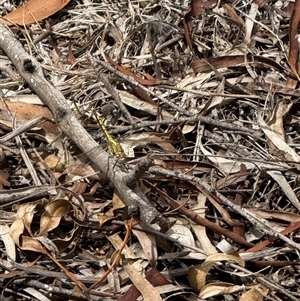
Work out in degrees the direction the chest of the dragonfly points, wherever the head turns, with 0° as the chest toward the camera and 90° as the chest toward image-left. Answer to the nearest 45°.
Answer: approximately 315°

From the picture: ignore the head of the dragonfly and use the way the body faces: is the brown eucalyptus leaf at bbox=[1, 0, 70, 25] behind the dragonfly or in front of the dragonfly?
behind
